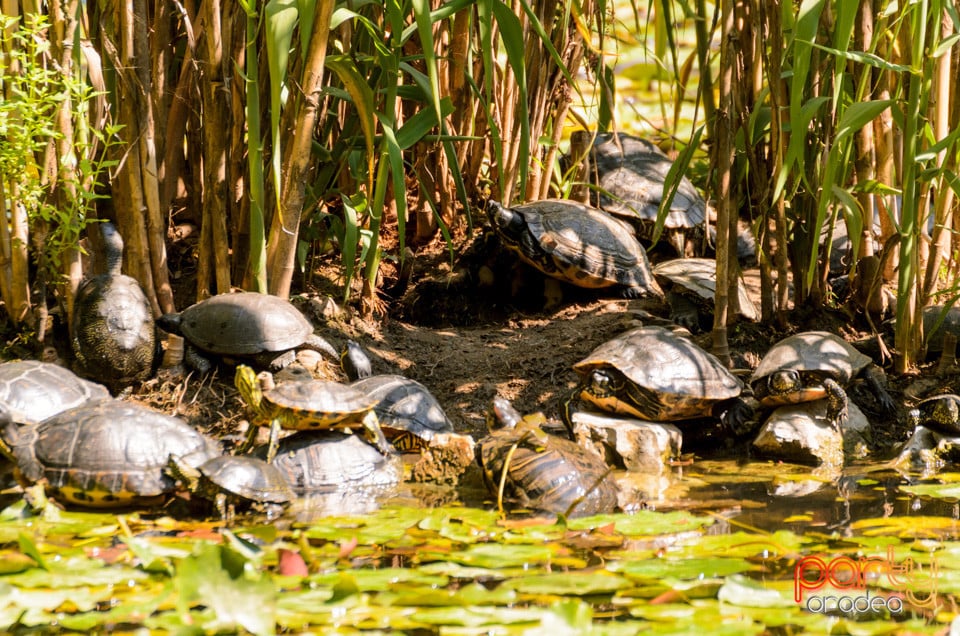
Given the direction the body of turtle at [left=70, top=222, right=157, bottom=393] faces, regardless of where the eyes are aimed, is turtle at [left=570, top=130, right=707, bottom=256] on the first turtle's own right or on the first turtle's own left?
on the first turtle's own right

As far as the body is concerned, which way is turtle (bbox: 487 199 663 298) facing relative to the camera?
to the viewer's left

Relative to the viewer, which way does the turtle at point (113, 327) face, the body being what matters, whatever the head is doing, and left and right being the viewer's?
facing away from the viewer

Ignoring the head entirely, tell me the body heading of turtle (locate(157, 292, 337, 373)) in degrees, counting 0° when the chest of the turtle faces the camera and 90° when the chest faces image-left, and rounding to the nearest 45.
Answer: approximately 90°

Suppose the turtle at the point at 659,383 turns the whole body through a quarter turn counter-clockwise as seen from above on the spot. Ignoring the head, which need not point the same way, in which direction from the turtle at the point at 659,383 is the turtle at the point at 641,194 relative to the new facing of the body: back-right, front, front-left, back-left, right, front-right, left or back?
back-left

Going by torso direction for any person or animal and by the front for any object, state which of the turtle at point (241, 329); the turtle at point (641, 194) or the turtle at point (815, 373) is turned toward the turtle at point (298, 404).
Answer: the turtle at point (815, 373)

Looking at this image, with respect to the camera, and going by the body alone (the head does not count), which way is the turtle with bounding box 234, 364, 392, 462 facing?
to the viewer's left

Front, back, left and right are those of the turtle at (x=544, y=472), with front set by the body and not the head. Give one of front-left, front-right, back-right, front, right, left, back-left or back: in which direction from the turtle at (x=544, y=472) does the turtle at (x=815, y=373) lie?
right

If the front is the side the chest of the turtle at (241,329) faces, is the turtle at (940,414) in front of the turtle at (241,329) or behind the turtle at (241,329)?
behind

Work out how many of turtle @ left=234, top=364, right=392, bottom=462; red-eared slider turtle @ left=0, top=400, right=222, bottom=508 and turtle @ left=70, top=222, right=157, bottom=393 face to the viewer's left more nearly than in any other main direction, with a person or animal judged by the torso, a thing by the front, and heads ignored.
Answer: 2

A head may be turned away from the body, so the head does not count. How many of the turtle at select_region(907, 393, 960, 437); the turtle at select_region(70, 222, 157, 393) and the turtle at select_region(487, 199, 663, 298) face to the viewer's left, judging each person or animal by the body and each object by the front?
2
